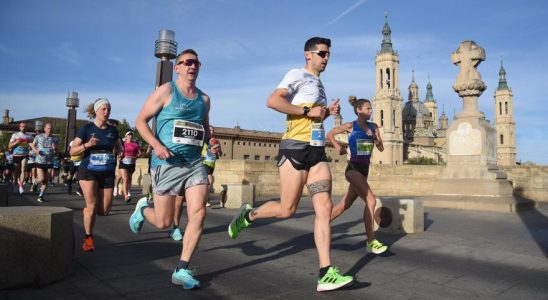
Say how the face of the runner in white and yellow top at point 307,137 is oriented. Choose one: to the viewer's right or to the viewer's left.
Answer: to the viewer's right

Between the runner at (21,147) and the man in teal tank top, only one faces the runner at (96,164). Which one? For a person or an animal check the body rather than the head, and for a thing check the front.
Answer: the runner at (21,147)

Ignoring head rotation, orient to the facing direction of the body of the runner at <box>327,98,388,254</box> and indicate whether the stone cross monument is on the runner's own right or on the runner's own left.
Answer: on the runner's own left

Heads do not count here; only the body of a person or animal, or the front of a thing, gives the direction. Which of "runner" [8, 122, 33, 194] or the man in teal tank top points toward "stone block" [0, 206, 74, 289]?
the runner

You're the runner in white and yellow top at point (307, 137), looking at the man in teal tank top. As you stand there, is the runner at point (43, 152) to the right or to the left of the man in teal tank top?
right

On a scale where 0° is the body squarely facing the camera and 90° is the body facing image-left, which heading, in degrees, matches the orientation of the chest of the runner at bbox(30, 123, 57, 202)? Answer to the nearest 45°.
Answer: approximately 0°

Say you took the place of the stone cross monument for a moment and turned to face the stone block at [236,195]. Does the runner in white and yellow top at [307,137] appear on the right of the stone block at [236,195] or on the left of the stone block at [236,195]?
left

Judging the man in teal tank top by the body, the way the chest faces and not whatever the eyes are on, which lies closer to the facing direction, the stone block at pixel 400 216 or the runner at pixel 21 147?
the stone block

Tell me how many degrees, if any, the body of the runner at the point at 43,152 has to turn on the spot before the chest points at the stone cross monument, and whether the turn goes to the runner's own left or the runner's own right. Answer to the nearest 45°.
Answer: approximately 45° to the runner's own left

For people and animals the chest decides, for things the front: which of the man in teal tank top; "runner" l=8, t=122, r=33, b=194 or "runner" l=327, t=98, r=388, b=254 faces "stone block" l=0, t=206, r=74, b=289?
"runner" l=8, t=122, r=33, b=194

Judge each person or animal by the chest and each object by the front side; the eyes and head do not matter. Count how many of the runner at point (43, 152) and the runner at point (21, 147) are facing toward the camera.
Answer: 2
